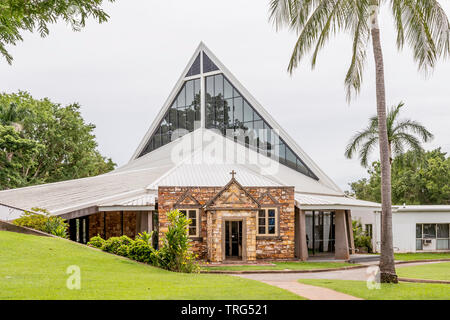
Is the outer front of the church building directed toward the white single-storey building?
no

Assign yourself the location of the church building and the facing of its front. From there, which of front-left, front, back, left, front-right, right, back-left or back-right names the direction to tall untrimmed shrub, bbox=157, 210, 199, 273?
front

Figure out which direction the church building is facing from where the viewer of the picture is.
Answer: facing the viewer

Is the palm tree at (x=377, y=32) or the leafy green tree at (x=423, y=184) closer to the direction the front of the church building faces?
the palm tree

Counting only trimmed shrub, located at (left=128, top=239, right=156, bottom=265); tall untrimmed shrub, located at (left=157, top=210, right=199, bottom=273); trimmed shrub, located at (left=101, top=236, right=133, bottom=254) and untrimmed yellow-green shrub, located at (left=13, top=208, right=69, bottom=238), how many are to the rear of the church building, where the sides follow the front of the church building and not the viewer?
0

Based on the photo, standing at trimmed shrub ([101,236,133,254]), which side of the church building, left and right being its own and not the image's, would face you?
front

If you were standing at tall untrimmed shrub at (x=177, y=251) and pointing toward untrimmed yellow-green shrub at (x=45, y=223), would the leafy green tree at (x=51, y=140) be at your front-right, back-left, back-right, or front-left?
front-right

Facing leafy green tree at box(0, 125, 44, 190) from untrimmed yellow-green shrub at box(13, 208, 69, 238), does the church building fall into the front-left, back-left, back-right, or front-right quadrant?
front-right

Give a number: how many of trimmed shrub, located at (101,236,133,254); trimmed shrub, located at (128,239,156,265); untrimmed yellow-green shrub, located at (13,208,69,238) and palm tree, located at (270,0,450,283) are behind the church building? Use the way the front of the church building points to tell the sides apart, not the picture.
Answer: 0

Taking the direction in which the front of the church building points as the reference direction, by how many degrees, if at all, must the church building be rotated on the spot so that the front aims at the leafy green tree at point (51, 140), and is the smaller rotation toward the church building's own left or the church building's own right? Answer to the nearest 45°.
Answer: approximately 135° to the church building's own right

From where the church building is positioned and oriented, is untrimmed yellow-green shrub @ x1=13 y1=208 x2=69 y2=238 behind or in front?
in front

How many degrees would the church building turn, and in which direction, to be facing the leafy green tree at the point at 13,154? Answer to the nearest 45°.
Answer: approximately 135° to its right
